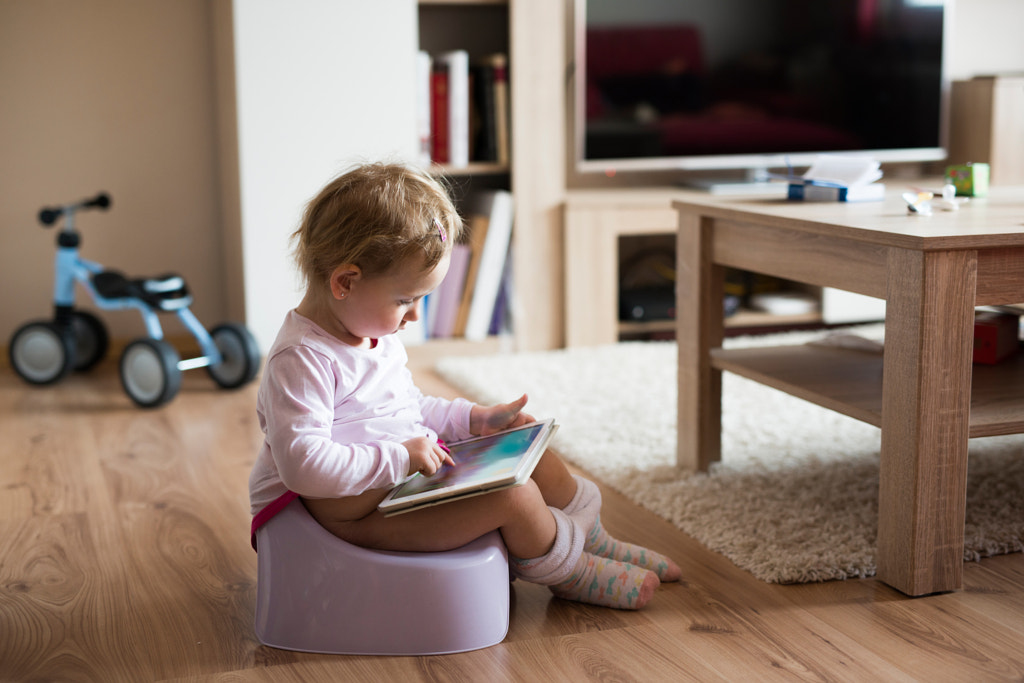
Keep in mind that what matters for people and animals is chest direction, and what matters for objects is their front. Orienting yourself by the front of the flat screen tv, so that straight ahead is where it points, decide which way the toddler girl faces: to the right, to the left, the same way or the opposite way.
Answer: to the left

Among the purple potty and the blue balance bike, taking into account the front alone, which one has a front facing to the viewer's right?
the purple potty

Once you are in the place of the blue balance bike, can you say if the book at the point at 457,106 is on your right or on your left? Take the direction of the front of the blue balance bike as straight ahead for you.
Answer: on your right

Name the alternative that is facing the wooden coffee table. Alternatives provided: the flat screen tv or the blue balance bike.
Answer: the flat screen tv

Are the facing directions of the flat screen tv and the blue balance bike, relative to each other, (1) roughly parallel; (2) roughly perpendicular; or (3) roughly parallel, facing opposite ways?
roughly perpendicular

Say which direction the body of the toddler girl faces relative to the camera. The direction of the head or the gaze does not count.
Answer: to the viewer's right

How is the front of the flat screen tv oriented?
toward the camera

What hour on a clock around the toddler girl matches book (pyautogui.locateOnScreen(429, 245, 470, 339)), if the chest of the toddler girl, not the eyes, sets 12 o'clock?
The book is roughly at 9 o'clock from the toddler girl.

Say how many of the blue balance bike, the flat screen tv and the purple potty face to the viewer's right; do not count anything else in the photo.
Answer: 1

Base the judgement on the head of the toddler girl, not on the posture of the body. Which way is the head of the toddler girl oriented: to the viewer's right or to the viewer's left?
to the viewer's right

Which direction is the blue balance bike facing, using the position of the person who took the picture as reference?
facing away from the viewer and to the left of the viewer

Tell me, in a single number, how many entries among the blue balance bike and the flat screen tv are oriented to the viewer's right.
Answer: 0

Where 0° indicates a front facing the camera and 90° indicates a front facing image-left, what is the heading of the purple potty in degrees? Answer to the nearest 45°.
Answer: approximately 270°

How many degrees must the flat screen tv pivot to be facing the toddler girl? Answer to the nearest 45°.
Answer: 0° — it already faces them
